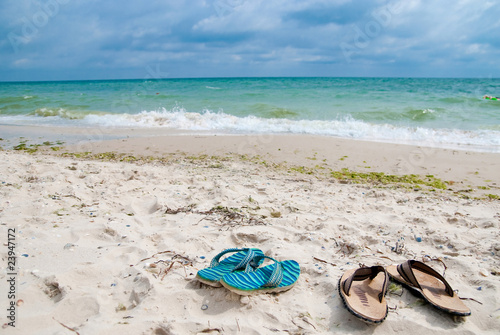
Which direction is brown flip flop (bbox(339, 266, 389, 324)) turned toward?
away from the camera

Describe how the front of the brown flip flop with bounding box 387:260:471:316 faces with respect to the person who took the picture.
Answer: facing away from the viewer and to the left of the viewer

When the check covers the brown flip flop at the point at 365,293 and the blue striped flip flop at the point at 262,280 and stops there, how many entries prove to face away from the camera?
1

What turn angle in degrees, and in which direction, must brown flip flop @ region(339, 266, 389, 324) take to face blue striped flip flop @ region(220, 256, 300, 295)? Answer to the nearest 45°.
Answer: approximately 90° to its left

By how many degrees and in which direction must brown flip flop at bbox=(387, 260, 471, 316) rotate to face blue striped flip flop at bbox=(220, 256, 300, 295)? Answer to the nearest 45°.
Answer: approximately 90° to its left

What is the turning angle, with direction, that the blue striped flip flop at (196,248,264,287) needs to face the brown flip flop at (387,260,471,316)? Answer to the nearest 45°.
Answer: approximately 45° to its right

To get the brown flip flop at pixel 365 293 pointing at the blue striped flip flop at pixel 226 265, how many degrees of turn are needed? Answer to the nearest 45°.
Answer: approximately 90° to its left

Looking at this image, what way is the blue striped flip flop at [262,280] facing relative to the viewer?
to the viewer's right

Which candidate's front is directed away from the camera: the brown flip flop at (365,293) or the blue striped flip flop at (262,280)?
the brown flip flop

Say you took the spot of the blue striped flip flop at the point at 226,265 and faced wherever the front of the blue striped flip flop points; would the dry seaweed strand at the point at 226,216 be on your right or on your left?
on your left

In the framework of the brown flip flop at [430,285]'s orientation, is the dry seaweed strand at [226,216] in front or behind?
in front

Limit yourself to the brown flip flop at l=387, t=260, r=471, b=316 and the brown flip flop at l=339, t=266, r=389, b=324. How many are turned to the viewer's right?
0
